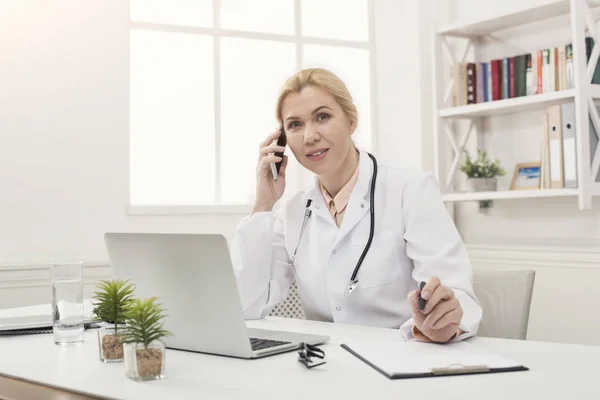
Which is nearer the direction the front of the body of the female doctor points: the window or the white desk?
the white desk

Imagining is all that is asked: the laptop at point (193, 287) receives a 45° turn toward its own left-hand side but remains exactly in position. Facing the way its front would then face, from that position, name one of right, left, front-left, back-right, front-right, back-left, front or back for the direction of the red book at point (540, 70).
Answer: front-right

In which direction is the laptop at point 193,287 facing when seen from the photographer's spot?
facing away from the viewer and to the right of the viewer

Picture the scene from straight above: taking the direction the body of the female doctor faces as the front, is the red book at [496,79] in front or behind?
behind

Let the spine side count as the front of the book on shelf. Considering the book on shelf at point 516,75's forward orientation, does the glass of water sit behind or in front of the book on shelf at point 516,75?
in front

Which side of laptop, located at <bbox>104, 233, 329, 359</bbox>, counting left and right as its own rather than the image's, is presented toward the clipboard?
right

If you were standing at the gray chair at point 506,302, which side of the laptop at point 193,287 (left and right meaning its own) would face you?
front

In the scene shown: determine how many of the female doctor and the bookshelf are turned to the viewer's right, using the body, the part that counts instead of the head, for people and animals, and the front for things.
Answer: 0

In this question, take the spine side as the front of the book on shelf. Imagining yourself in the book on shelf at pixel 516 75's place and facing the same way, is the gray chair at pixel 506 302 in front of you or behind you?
in front

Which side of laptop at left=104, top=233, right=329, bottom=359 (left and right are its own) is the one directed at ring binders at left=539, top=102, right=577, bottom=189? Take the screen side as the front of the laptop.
front
